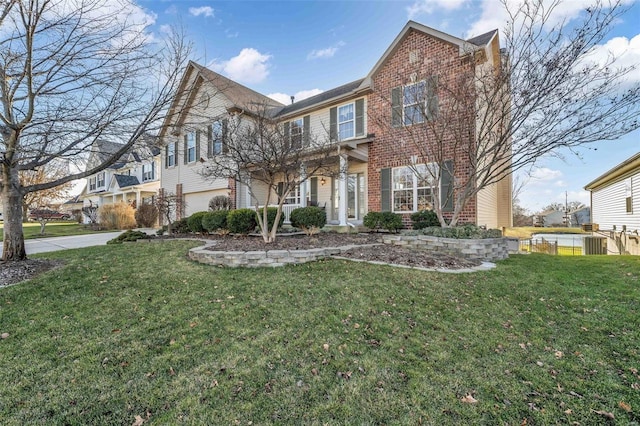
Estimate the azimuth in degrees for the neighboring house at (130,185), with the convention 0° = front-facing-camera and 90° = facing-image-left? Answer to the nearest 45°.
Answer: approximately 45°

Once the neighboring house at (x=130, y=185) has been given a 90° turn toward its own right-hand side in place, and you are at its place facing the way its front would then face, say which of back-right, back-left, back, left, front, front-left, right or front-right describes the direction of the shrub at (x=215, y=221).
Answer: back-left

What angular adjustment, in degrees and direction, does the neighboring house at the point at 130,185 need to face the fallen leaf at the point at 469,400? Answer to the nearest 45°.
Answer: approximately 45° to its left

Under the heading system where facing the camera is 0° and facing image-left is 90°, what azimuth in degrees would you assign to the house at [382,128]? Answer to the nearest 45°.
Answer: approximately 45°

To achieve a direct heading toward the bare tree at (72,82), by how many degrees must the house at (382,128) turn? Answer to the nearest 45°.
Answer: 0° — it already faces it

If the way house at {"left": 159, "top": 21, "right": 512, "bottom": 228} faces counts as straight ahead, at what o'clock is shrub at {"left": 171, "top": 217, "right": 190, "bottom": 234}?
The shrub is roughly at 2 o'clock from the house.

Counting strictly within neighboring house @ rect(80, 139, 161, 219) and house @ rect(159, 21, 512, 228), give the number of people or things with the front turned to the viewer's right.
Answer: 0

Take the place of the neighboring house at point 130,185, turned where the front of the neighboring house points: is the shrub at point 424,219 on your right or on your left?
on your left

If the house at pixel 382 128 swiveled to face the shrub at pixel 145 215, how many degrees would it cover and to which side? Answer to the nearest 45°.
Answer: approximately 90° to its right

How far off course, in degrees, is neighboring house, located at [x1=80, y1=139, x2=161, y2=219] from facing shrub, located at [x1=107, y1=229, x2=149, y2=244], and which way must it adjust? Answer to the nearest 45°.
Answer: approximately 45° to its left

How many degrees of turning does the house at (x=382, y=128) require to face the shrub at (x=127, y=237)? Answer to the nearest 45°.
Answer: approximately 45° to its right

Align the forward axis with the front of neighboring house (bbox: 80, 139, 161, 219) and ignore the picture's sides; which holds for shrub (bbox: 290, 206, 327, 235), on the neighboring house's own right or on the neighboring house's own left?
on the neighboring house's own left

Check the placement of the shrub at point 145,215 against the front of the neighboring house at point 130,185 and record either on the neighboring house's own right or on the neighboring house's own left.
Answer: on the neighboring house's own left
